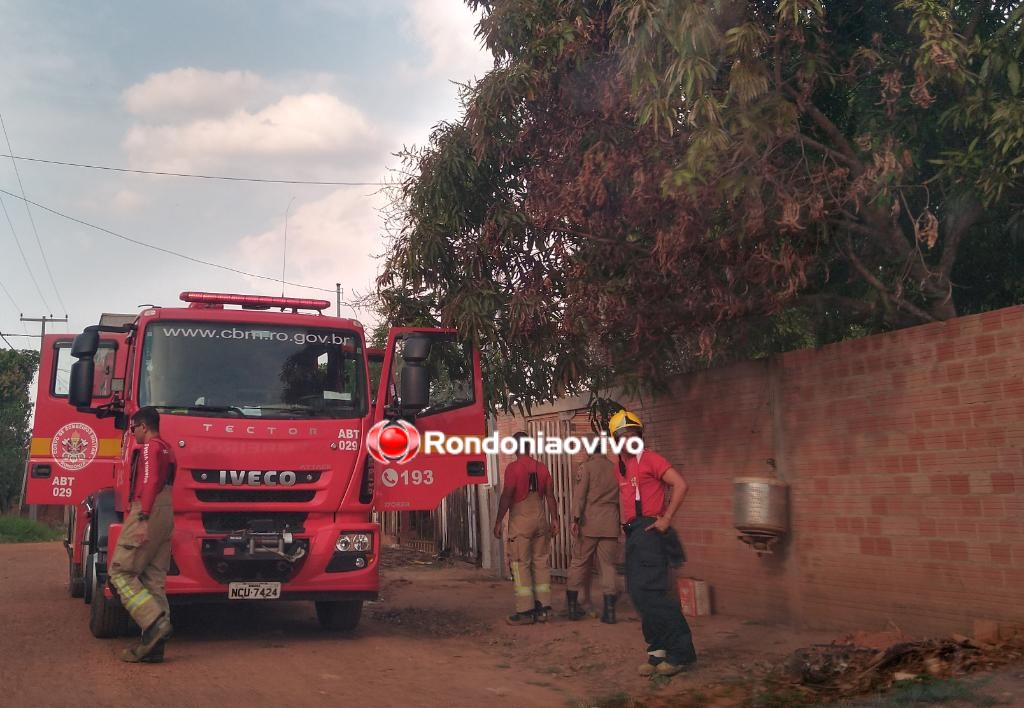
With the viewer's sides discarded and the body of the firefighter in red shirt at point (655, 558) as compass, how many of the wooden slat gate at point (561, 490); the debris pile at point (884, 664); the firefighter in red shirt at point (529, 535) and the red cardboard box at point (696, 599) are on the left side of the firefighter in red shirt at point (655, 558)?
1

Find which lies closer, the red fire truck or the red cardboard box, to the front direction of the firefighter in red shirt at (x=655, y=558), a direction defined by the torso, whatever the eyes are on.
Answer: the red fire truck

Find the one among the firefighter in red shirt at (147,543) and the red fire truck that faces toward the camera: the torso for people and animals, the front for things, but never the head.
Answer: the red fire truck

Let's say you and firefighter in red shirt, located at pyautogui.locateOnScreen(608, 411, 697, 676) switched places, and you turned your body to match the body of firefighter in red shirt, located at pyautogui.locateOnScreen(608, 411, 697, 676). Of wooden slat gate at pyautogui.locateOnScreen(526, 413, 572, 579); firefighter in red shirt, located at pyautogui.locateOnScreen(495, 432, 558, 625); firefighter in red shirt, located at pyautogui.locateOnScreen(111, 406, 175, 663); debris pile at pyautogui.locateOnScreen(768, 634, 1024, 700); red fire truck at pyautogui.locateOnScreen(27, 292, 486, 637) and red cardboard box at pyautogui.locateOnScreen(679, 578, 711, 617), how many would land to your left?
1

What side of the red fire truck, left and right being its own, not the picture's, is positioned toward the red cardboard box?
left

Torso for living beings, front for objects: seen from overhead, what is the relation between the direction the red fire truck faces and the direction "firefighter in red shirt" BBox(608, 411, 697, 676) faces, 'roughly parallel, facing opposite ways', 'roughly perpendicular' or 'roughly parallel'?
roughly perpendicular

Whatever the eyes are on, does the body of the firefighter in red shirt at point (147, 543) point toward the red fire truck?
no

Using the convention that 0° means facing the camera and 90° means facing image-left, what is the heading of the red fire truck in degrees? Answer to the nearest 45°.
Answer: approximately 0°

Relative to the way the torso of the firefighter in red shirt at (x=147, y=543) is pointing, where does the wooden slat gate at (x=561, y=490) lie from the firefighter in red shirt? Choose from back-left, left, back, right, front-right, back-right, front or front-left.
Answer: back-right

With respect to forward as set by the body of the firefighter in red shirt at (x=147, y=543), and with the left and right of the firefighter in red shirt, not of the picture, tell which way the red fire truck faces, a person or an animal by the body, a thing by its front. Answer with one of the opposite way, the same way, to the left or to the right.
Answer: to the left

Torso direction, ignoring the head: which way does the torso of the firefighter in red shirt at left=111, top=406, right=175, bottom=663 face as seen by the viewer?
to the viewer's left

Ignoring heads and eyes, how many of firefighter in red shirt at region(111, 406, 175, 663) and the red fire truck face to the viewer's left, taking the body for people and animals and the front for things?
1
